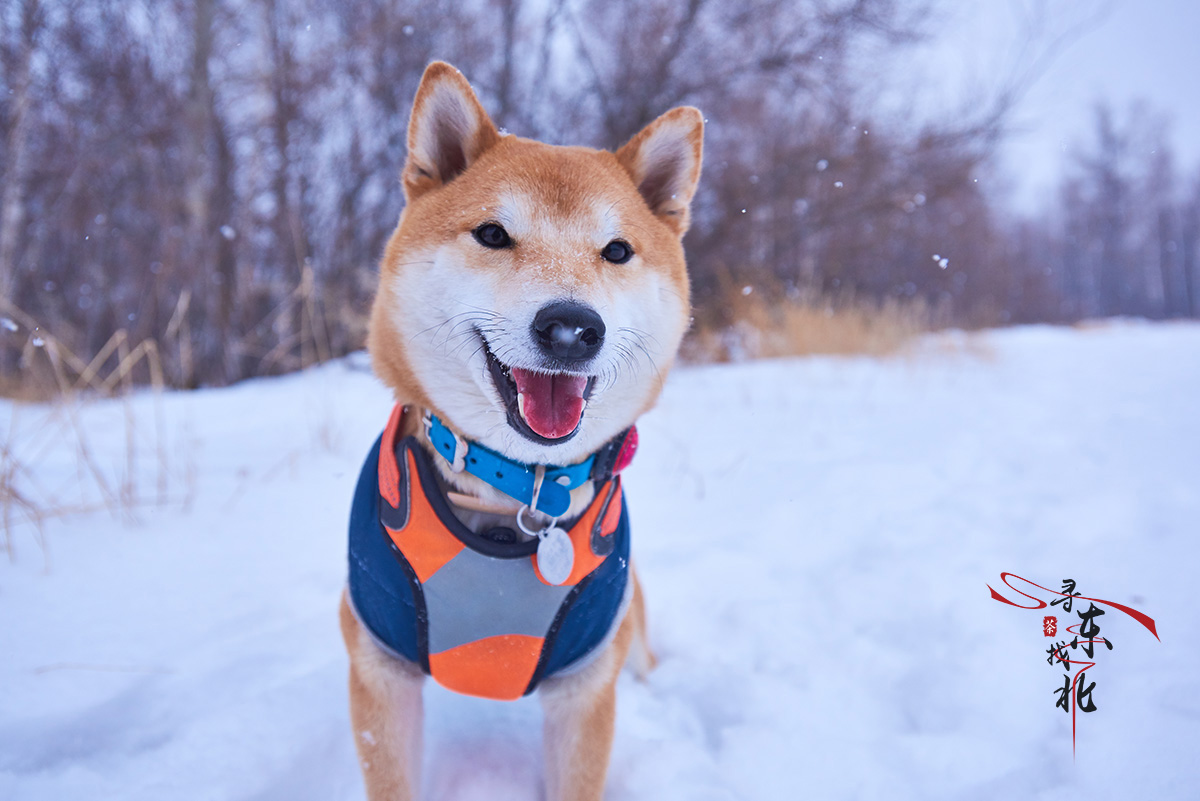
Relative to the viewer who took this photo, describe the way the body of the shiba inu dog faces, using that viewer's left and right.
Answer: facing the viewer
